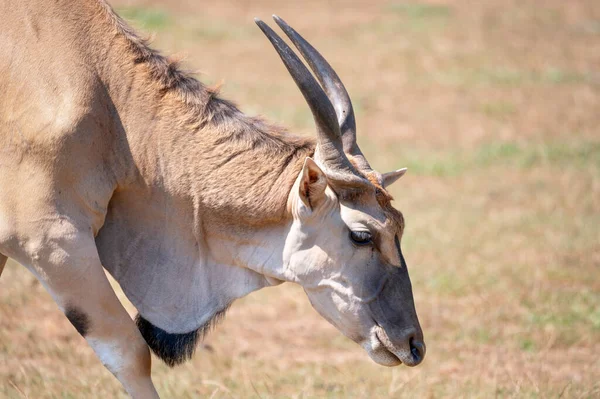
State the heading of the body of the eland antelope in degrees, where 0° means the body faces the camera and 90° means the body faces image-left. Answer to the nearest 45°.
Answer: approximately 270°
